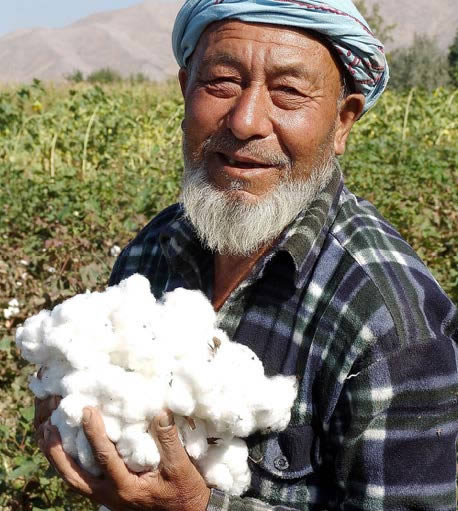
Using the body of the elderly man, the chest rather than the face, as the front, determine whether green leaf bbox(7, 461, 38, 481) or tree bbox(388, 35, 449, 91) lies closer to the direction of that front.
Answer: the green leaf

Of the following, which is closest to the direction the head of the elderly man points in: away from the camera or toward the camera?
toward the camera

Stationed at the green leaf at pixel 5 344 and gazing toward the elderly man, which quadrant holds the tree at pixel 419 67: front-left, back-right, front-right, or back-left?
back-left

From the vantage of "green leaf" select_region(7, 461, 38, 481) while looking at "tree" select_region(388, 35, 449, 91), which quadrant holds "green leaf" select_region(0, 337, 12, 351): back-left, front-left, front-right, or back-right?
front-left

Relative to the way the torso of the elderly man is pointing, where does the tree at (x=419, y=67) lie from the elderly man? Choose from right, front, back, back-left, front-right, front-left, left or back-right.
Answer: back-right

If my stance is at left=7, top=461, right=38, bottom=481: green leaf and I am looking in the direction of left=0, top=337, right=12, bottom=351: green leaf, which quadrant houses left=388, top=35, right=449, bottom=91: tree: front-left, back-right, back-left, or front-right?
front-right

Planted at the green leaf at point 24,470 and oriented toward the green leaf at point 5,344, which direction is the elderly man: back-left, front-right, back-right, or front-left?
back-right

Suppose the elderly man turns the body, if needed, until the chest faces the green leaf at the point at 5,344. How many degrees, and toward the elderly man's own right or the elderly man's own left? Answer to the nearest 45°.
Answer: approximately 90° to the elderly man's own right

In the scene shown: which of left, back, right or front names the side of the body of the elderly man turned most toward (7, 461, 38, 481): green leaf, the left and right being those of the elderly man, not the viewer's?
right
